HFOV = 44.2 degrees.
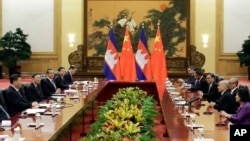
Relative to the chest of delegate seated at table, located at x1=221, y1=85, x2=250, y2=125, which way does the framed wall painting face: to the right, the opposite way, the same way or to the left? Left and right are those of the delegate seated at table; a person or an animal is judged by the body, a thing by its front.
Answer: to the left

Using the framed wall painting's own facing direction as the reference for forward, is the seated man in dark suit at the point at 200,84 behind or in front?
in front

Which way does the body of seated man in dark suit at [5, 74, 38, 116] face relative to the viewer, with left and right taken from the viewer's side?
facing to the right of the viewer

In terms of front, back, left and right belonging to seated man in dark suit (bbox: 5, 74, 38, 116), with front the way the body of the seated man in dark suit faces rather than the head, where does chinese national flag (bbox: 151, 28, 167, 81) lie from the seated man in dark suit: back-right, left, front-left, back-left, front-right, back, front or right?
front-left

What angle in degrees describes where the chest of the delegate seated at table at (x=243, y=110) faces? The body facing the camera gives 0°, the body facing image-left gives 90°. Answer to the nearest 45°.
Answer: approximately 90°

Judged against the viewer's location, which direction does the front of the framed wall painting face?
facing the viewer

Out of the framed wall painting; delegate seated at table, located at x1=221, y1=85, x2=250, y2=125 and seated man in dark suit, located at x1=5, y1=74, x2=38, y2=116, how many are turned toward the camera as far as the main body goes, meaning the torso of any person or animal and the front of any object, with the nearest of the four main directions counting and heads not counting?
1

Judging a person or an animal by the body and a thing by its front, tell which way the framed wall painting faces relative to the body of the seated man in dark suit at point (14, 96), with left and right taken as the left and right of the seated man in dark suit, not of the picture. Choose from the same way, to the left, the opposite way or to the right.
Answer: to the right

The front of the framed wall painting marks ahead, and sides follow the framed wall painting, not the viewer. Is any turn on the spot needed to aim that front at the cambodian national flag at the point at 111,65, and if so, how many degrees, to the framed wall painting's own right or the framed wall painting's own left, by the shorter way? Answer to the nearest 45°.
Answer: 0° — it already faces it

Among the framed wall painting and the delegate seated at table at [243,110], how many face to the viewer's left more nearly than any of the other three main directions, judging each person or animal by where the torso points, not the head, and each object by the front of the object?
1

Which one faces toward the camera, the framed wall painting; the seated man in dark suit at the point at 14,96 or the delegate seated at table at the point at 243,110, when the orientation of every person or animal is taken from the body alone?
the framed wall painting

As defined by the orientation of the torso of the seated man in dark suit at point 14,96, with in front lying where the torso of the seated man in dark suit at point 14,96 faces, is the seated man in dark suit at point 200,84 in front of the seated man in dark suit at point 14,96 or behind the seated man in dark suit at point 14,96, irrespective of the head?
in front

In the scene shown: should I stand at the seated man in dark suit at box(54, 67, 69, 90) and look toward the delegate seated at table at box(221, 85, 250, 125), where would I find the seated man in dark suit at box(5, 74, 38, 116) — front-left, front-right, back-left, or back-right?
front-right

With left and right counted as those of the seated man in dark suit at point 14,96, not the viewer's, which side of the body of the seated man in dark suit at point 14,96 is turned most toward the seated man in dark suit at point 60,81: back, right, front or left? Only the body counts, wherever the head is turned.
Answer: left
